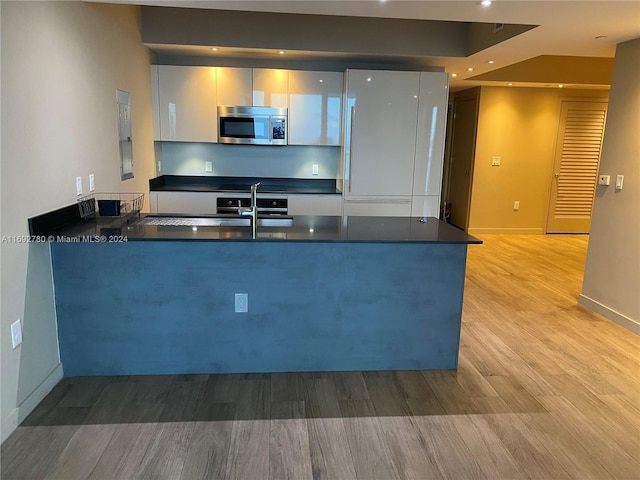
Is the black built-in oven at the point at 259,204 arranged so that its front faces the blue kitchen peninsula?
yes

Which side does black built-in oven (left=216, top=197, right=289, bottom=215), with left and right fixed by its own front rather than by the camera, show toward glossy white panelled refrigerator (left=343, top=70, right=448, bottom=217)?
left

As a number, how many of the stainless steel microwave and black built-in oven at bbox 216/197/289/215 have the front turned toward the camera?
2

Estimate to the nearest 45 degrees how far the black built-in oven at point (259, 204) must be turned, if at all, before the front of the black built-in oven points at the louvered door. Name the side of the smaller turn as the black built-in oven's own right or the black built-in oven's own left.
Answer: approximately 90° to the black built-in oven's own left

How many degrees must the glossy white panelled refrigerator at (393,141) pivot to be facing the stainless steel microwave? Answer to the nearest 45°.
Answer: approximately 90° to its right

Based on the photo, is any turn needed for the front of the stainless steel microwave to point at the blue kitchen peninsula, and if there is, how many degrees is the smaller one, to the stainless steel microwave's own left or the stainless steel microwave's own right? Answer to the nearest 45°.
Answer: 0° — it already faces it

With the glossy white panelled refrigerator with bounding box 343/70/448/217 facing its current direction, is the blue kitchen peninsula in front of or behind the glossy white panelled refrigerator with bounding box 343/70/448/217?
in front

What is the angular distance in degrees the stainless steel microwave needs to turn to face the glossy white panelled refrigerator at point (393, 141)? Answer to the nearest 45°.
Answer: approximately 90° to its left

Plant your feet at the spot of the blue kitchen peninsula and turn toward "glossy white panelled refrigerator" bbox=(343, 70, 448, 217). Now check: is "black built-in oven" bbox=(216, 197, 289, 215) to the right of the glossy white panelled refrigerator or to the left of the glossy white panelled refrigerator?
left

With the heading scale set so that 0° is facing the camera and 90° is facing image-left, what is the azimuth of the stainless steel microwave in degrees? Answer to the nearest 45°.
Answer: approximately 0°
